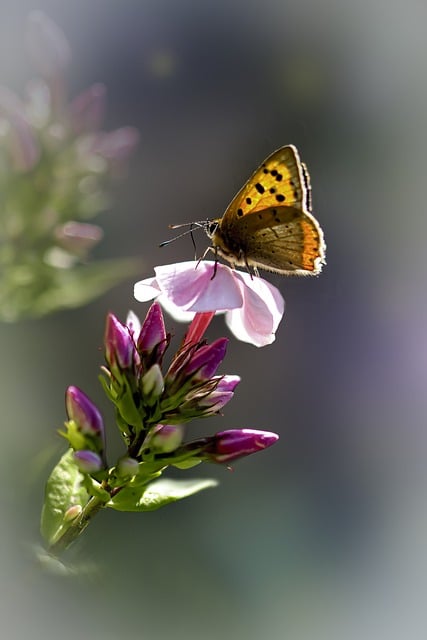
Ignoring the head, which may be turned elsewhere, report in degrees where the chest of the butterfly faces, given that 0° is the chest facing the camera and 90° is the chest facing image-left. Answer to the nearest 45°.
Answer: approximately 90°

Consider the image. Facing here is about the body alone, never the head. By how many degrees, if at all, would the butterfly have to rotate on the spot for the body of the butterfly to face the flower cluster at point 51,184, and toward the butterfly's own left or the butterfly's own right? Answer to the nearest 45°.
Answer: approximately 45° to the butterfly's own right
